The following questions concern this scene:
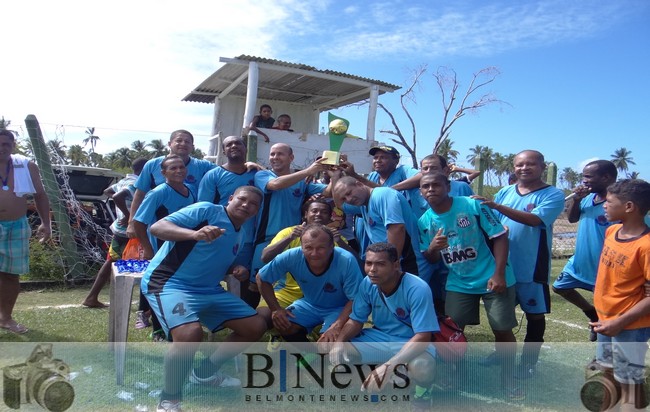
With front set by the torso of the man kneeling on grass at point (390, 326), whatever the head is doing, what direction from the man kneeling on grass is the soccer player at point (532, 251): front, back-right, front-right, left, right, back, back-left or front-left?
back

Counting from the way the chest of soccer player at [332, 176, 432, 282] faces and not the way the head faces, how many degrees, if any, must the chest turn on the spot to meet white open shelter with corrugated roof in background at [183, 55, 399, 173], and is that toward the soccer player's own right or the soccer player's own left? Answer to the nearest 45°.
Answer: approximately 135° to the soccer player's own right

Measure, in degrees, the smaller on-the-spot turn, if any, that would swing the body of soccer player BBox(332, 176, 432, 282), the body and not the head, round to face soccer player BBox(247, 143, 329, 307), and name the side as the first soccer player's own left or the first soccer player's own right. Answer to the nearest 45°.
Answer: approximately 90° to the first soccer player's own right

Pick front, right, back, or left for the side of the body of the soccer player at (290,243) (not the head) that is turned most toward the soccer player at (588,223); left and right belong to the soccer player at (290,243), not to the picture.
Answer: left

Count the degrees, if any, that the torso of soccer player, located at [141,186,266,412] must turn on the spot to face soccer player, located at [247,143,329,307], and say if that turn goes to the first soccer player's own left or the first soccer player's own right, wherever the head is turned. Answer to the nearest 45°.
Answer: approximately 90° to the first soccer player's own left

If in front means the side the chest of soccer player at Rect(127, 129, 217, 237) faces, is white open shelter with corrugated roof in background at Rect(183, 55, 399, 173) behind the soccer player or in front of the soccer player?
behind

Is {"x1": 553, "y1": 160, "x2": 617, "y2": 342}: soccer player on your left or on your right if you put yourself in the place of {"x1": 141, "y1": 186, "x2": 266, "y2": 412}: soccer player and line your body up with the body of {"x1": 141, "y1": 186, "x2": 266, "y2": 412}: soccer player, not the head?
on your left

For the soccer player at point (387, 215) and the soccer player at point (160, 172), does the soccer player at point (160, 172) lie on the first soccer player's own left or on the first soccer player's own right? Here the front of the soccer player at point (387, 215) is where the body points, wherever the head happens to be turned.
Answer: on the first soccer player's own right

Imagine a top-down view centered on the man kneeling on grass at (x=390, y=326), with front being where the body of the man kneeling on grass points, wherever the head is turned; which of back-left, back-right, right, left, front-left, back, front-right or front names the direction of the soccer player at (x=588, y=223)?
back
